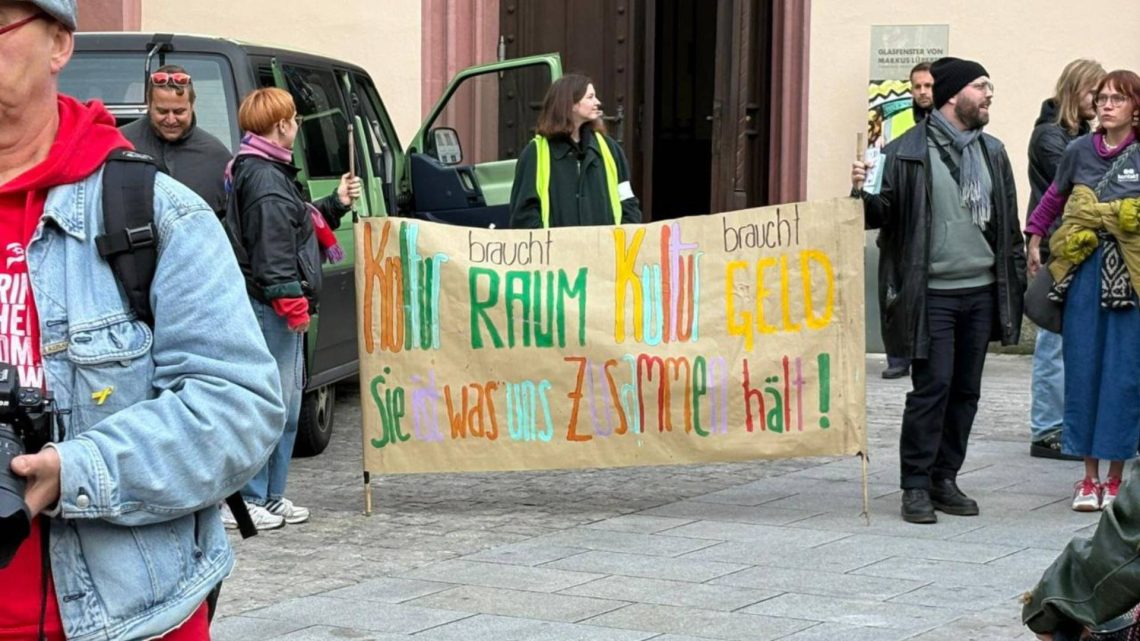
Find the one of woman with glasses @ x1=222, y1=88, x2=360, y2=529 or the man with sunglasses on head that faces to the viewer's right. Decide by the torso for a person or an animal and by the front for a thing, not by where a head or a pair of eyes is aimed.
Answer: the woman with glasses

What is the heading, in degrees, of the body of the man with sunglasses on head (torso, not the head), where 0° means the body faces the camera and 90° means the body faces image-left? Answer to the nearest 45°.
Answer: approximately 0°

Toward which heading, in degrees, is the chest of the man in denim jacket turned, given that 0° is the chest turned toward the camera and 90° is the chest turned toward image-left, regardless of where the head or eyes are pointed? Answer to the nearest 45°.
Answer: approximately 45°

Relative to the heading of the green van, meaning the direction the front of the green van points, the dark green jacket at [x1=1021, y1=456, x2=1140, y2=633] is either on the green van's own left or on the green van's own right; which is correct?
on the green van's own right

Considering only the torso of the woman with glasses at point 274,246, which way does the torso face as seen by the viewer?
to the viewer's right

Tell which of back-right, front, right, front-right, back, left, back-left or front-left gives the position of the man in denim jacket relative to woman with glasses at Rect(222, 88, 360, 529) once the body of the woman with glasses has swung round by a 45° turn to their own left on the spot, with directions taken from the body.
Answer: back-right

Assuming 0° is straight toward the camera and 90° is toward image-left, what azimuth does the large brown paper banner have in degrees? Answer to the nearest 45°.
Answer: approximately 0°

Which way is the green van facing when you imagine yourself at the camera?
facing away from the viewer and to the right of the viewer

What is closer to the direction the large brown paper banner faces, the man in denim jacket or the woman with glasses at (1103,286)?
the man in denim jacket

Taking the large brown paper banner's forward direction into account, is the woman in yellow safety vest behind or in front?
behind

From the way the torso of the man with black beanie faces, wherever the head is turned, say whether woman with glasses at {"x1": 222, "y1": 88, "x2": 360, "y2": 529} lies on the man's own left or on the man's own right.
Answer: on the man's own right
